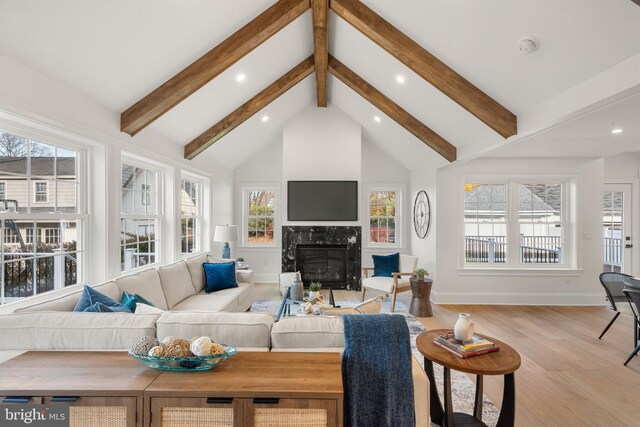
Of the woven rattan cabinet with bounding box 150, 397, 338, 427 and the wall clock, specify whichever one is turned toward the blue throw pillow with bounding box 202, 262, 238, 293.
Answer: the wall clock

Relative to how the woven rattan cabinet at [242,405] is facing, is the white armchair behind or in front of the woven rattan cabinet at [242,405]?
behind

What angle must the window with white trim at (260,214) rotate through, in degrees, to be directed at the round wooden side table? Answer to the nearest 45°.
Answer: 0° — it already faces it

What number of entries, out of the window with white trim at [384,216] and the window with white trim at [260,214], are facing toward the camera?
2

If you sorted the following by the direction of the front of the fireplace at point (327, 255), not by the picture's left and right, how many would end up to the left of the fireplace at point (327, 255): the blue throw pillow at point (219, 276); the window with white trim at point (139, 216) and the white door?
1

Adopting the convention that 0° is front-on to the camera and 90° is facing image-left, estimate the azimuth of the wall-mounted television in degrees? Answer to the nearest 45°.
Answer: approximately 0°

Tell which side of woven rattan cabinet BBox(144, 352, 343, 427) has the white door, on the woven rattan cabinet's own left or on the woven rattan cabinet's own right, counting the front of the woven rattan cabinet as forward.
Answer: on the woven rattan cabinet's own left

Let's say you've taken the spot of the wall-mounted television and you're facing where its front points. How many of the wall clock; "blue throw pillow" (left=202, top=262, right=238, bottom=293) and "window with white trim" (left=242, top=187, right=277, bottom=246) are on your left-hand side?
1

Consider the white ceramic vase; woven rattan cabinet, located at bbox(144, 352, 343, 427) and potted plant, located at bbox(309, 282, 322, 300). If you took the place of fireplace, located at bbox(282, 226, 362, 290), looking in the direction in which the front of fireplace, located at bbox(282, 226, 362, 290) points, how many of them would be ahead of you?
3
